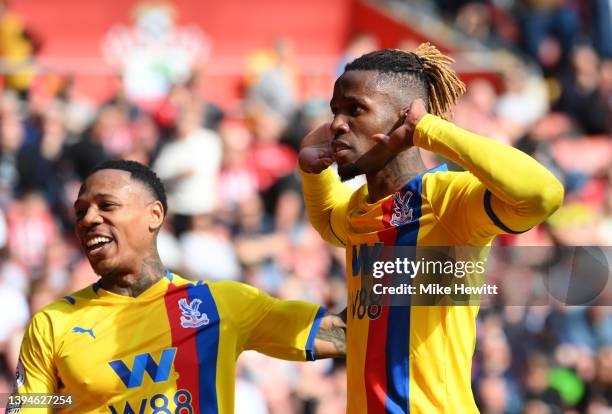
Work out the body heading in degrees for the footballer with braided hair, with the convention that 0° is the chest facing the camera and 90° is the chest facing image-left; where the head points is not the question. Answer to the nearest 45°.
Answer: approximately 45°

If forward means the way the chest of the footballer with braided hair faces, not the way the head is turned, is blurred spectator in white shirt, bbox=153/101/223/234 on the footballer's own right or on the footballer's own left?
on the footballer's own right
